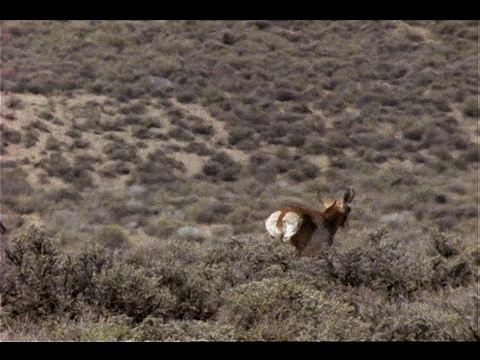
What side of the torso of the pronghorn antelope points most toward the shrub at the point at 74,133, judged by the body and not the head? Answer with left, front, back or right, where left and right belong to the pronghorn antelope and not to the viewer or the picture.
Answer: left

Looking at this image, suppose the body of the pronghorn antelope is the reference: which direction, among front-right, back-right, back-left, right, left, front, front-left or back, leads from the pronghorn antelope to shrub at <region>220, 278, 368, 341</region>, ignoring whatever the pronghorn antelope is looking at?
back-right

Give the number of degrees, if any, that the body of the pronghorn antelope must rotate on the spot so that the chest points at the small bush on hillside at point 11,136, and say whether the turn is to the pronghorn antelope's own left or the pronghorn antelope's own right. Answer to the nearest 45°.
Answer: approximately 90° to the pronghorn antelope's own left

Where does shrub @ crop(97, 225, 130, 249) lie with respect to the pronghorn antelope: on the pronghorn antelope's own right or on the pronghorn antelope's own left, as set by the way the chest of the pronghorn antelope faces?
on the pronghorn antelope's own left

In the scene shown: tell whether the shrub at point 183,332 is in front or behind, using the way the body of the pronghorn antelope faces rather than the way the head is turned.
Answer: behind

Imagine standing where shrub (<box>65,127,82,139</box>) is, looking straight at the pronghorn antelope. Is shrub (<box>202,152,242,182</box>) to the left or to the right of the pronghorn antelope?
left

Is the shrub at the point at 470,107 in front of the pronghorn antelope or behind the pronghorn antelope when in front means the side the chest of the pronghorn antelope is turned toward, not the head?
in front

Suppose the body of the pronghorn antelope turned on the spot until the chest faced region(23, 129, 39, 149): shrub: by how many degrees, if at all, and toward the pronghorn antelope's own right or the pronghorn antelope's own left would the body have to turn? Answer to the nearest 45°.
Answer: approximately 90° to the pronghorn antelope's own left

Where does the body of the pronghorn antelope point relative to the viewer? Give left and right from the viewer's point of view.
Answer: facing away from the viewer and to the right of the viewer

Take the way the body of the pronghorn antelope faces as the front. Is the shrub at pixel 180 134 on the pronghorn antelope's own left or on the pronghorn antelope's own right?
on the pronghorn antelope's own left
